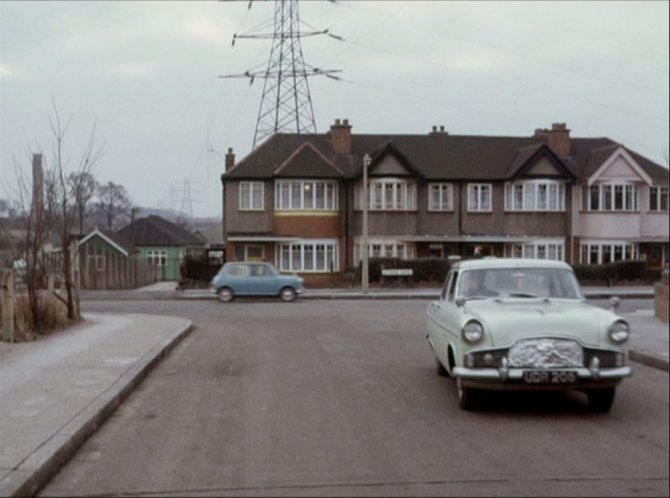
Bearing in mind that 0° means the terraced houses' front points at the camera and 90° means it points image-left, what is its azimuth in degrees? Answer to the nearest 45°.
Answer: approximately 0°

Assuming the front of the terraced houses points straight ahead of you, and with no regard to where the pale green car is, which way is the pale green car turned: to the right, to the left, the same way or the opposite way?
the same way

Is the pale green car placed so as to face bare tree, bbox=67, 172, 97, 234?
no

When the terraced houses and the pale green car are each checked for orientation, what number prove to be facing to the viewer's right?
0

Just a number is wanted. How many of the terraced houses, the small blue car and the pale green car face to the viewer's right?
1

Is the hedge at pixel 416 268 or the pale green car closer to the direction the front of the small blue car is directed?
the hedge

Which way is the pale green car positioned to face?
toward the camera

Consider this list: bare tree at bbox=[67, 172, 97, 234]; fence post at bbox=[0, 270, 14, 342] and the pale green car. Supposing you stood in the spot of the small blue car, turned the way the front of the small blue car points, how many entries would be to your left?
0

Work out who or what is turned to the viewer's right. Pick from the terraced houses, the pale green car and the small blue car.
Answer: the small blue car

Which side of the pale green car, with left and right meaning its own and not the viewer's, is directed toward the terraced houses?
back

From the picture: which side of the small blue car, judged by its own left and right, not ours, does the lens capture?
right

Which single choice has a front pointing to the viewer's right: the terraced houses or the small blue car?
the small blue car

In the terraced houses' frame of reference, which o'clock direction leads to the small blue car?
The small blue car is roughly at 1 o'clock from the terraced houses.

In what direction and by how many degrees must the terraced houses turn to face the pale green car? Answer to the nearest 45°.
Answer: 0° — it already faces it

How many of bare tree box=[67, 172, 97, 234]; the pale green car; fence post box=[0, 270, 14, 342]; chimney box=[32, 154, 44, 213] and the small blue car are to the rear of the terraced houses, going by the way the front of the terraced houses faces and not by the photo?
0
